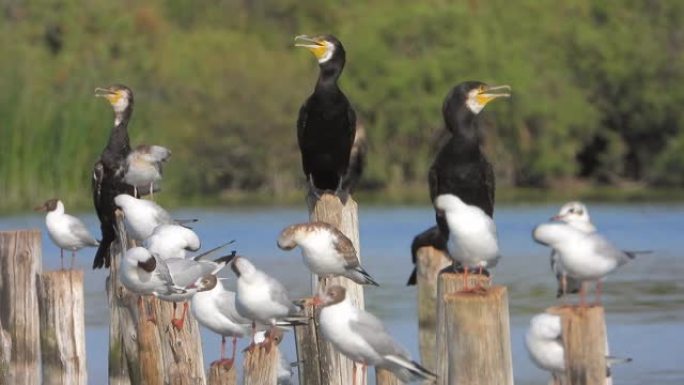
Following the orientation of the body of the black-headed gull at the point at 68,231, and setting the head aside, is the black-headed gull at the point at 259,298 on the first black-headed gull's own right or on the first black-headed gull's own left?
on the first black-headed gull's own left

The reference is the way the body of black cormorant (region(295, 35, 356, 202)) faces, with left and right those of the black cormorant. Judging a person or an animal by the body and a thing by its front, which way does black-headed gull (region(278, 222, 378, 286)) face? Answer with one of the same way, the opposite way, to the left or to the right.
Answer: to the right

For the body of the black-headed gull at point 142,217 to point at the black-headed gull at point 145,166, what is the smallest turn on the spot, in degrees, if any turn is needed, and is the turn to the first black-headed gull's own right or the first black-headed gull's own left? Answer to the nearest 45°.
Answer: approximately 90° to the first black-headed gull's own right

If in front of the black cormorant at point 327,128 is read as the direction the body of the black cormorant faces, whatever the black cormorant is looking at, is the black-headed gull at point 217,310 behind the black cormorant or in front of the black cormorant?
in front

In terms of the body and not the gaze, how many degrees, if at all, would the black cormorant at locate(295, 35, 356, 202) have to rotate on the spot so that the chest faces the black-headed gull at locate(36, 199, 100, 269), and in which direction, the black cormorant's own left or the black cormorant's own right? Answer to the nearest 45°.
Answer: approximately 90° to the black cormorant's own right

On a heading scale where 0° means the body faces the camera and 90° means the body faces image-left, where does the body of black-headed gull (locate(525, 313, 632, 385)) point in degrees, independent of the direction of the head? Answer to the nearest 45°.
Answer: approximately 90°

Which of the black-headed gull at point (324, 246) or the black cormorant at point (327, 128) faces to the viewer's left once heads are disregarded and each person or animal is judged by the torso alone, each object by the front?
the black-headed gull

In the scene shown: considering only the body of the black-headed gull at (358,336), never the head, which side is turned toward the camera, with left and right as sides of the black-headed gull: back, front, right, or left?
left

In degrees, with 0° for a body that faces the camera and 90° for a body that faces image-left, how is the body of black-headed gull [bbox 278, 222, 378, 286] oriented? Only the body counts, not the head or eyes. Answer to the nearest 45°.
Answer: approximately 90°

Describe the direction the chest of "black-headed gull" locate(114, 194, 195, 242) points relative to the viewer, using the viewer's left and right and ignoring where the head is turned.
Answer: facing to the left of the viewer
